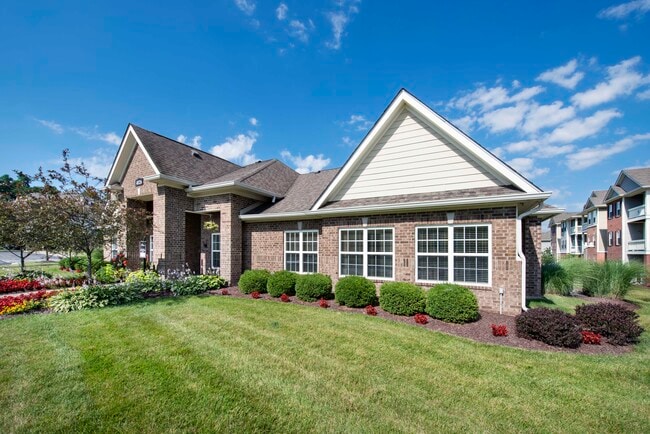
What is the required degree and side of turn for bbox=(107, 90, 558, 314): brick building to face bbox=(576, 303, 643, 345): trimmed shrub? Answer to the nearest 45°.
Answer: approximately 90° to its left

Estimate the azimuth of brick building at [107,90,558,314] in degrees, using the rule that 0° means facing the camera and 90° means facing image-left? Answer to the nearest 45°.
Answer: approximately 45°

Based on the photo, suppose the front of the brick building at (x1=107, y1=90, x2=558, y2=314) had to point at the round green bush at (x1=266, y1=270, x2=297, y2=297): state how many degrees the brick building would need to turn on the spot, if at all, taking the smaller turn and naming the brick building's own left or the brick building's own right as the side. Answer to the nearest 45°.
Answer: approximately 45° to the brick building's own right

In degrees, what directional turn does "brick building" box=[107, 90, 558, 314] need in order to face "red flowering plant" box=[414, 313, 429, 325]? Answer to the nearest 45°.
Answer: approximately 45° to its left

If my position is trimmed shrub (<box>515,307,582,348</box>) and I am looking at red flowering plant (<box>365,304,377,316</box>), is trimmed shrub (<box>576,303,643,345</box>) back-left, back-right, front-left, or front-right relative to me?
back-right

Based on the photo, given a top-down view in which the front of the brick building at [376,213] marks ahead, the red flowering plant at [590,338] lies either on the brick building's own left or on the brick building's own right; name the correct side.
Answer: on the brick building's own left
